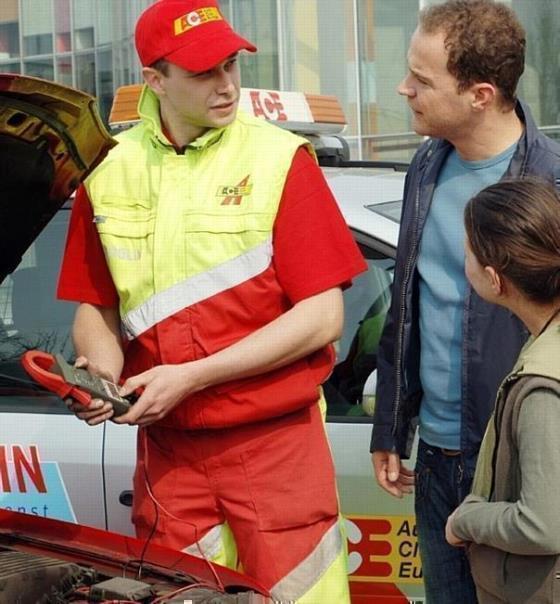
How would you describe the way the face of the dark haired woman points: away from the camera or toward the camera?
away from the camera

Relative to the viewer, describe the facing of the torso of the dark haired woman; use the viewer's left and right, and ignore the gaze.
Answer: facing to the left of the viewer
